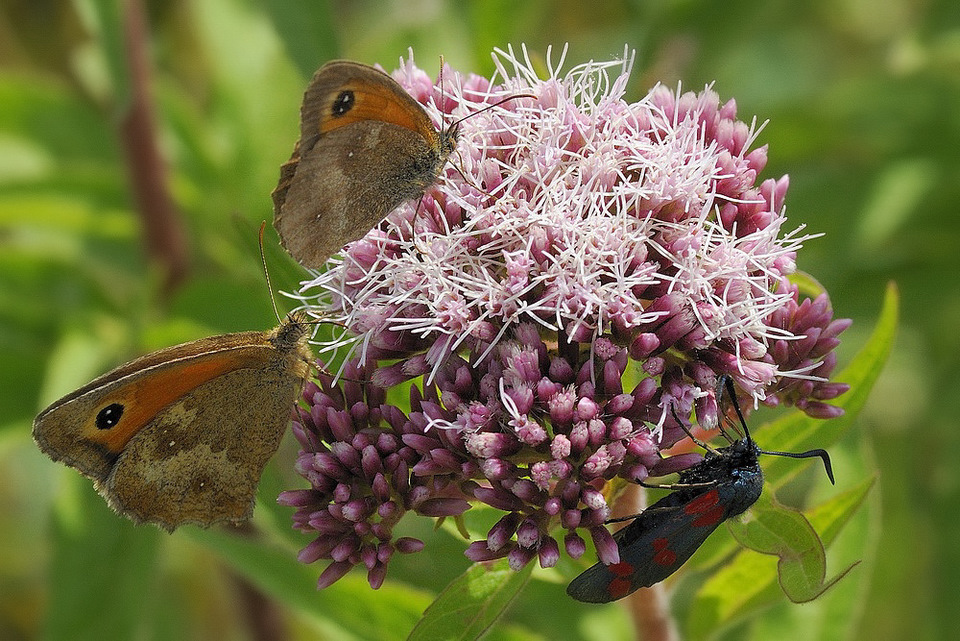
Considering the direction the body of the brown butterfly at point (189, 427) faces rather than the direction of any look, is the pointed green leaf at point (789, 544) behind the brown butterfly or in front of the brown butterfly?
in front

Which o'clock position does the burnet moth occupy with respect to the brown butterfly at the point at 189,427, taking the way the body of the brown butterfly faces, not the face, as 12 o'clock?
The burnet moth is roughly at 1 o'clock from the brown butterfly.

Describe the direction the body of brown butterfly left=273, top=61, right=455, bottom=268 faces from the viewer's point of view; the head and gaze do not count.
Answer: to the viewer's right

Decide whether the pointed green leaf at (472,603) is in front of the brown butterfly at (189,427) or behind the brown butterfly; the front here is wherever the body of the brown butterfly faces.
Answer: in front

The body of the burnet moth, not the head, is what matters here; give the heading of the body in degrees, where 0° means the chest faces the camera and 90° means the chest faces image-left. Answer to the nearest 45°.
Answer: approximately 270°

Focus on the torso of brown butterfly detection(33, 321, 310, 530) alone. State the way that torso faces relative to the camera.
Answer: to the viewer's right
